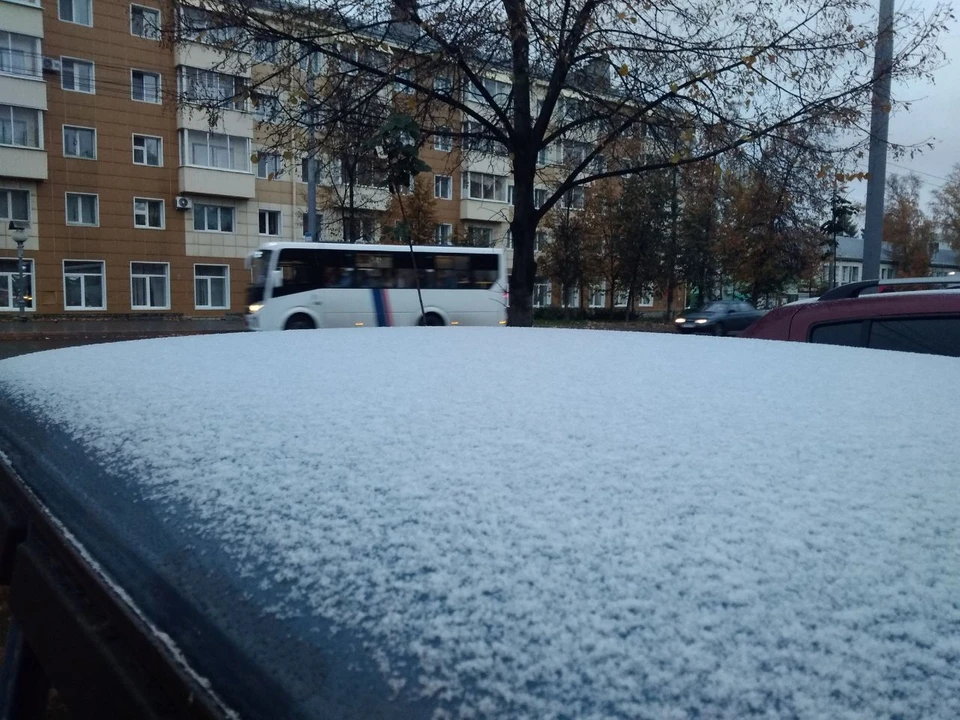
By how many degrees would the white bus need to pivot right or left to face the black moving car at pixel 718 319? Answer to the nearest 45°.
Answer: approximately 180°

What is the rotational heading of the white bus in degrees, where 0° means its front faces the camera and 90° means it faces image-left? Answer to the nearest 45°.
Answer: approximately 90°

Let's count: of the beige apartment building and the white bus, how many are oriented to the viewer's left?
1

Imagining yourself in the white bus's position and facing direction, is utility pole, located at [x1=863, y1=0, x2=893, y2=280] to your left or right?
on your left

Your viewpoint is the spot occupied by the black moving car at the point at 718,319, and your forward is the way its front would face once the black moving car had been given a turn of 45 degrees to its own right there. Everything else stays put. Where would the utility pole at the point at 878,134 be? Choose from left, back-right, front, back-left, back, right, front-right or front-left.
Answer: left

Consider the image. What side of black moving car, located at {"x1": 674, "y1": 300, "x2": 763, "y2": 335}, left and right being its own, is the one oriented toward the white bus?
front

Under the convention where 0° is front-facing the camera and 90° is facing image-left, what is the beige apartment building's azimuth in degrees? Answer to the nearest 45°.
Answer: approximately 315°

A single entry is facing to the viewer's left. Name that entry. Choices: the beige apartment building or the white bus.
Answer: the white bus

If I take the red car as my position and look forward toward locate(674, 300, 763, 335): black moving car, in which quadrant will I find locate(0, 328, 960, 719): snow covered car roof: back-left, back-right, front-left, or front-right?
back-left

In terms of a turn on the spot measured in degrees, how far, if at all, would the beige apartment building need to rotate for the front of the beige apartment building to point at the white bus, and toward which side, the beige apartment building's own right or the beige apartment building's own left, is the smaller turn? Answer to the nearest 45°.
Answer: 0° — it already faces it
